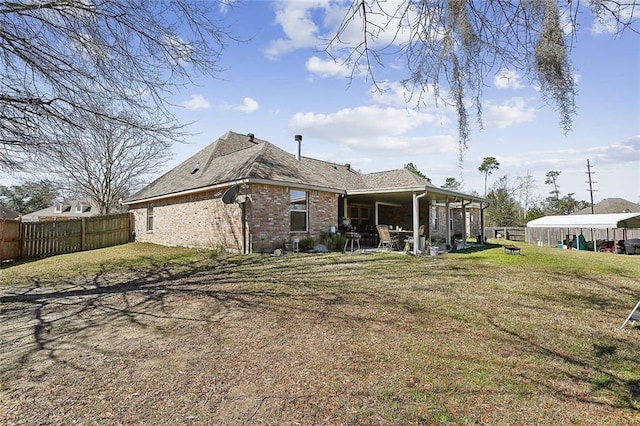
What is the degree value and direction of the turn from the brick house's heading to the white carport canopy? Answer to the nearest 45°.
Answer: approximately 135° to its right

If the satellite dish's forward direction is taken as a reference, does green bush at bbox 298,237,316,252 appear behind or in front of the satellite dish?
behind

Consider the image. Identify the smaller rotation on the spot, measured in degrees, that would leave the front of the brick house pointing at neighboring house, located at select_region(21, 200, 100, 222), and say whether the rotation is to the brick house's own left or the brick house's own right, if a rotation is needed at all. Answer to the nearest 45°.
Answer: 0° — it already faces it

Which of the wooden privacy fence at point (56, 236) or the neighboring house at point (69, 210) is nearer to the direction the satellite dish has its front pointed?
the wooden privacy fence

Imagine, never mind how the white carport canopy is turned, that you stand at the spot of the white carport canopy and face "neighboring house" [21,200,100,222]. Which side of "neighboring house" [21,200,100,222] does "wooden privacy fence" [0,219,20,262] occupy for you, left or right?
left

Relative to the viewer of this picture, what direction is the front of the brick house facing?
facing away from the viewer and to the left of the viewer

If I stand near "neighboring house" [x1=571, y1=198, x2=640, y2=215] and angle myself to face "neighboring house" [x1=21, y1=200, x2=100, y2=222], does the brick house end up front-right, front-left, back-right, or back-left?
front-left

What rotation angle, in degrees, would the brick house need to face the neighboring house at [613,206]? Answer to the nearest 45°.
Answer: approximately 90° to its right

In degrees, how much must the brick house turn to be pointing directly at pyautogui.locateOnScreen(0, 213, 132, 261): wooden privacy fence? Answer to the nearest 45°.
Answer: approximately 45° to its left

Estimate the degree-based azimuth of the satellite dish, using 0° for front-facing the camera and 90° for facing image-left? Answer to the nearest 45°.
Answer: approximately 45°

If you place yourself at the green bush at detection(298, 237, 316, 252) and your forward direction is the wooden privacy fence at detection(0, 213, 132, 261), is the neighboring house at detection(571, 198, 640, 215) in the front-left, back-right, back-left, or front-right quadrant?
back-right

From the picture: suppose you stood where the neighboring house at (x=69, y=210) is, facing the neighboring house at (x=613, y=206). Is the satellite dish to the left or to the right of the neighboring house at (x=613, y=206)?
right

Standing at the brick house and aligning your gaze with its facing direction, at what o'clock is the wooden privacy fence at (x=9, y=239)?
The wooden privacy fence is roughly at 10 o'clock from the brick house.
